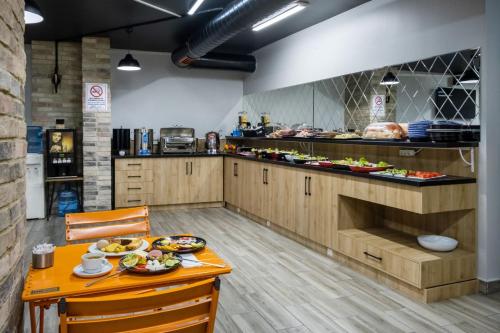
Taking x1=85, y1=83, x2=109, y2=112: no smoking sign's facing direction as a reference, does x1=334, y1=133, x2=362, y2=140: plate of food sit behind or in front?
in front

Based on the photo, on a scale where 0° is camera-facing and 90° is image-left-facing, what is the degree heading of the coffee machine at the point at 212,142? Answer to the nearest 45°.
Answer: approximately 0°

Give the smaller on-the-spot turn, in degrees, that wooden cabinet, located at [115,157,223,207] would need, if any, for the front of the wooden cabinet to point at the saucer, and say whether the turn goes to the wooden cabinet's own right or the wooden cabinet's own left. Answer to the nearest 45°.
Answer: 0° — it already faces it

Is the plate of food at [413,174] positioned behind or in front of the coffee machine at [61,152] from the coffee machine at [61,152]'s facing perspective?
in front

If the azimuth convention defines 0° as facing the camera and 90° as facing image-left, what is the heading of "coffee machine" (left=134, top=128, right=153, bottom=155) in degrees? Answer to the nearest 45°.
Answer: approximately 0°

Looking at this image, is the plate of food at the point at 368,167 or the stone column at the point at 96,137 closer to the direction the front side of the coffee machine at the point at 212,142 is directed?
the plate of food
